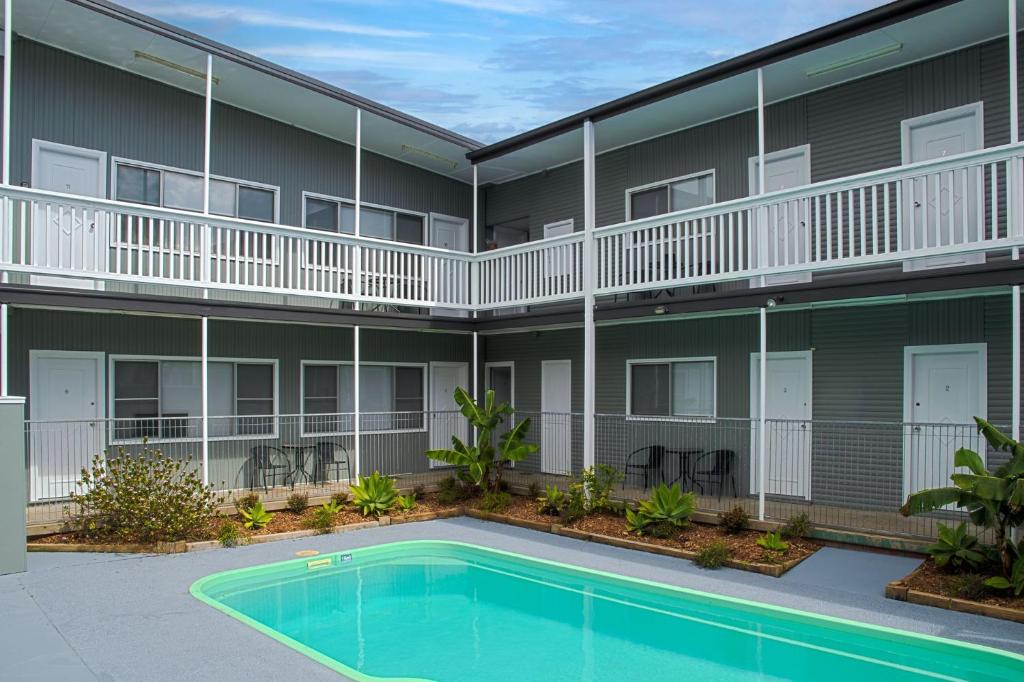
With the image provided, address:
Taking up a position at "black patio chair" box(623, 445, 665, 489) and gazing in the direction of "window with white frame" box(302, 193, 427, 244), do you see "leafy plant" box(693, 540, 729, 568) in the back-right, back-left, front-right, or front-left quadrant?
back-left

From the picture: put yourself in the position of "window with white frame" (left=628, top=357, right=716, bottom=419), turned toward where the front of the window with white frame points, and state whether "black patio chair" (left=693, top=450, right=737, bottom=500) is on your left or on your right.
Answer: on your left

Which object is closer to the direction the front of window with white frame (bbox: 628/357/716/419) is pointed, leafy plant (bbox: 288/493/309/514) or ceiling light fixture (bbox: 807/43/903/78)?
the leafy plant

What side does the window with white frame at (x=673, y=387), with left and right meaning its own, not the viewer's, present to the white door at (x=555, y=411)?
right

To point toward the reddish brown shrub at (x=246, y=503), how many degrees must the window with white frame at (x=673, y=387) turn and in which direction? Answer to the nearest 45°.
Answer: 0° — it already faces it

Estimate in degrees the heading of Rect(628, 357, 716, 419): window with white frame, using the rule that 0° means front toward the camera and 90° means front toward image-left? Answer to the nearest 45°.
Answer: approximately 45°

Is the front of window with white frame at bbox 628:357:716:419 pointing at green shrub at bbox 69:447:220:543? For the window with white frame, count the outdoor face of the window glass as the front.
yes

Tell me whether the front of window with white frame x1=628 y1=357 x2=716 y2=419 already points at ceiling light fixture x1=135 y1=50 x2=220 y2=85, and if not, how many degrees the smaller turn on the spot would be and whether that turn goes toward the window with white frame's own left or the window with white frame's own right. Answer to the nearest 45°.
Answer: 0° — it already faces it
